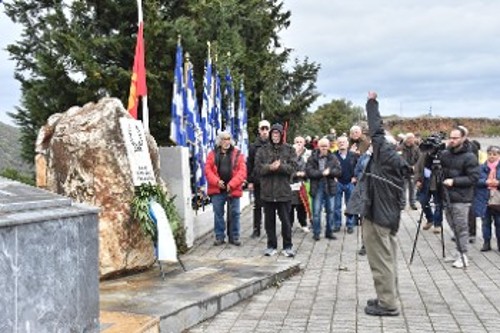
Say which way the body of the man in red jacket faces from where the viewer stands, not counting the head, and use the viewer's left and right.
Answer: facing the viewer

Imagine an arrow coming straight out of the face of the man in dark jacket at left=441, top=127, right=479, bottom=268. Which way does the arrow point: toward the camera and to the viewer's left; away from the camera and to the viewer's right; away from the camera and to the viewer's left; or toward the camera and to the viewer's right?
toward the camera and to the viewer's left

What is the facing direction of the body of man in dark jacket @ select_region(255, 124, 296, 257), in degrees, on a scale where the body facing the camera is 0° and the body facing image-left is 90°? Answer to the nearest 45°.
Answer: approximately 0°

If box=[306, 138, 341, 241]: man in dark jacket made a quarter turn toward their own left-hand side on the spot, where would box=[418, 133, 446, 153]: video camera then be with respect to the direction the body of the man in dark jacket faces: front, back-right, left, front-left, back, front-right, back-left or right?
front-right

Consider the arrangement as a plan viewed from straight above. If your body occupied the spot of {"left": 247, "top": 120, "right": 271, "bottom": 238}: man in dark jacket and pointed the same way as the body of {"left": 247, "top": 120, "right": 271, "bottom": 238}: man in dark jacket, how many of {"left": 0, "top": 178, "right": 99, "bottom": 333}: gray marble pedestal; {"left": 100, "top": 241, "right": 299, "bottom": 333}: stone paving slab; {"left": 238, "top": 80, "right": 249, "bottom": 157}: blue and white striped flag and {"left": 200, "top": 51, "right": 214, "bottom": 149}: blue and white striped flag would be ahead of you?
2

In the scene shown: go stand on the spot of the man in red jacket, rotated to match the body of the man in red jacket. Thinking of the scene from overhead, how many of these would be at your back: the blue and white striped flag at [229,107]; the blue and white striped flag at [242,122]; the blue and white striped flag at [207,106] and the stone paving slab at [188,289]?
3

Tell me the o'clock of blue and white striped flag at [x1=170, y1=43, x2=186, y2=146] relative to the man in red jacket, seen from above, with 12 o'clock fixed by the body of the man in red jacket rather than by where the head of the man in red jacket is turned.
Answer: The blue and white striped flag is roughly at 5 o'clock from the man in red jacket.

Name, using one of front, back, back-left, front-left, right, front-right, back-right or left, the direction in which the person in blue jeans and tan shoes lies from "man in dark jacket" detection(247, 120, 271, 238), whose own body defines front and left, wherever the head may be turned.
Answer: left

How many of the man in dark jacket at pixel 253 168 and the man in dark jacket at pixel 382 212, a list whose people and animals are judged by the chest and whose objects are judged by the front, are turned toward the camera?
1
